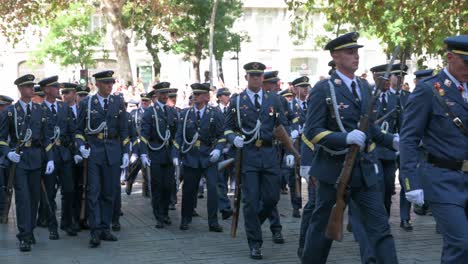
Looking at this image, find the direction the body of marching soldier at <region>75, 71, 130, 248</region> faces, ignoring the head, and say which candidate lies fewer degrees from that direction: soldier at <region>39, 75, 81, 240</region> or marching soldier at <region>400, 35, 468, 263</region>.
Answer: the marching soldier

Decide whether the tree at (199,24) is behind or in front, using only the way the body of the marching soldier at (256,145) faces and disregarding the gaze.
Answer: behind

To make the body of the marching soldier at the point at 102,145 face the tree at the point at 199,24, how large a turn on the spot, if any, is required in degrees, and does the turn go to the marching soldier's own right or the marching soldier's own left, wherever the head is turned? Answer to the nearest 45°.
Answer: approximately 180°

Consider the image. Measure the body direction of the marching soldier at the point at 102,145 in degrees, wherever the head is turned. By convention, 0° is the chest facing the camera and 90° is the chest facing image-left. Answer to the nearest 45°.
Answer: approximately 0°

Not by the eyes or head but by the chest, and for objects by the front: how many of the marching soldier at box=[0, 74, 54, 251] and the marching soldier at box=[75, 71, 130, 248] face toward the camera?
2

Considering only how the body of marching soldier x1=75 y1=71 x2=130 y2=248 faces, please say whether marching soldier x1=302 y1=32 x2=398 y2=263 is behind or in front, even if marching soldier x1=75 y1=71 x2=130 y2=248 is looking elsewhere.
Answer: in front

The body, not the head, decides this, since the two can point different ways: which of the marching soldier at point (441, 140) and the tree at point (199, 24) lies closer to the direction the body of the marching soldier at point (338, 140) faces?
the marching soldier

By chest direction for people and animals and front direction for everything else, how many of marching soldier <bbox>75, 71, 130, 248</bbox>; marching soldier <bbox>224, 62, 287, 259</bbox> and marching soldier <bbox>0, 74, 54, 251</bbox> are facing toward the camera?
3
